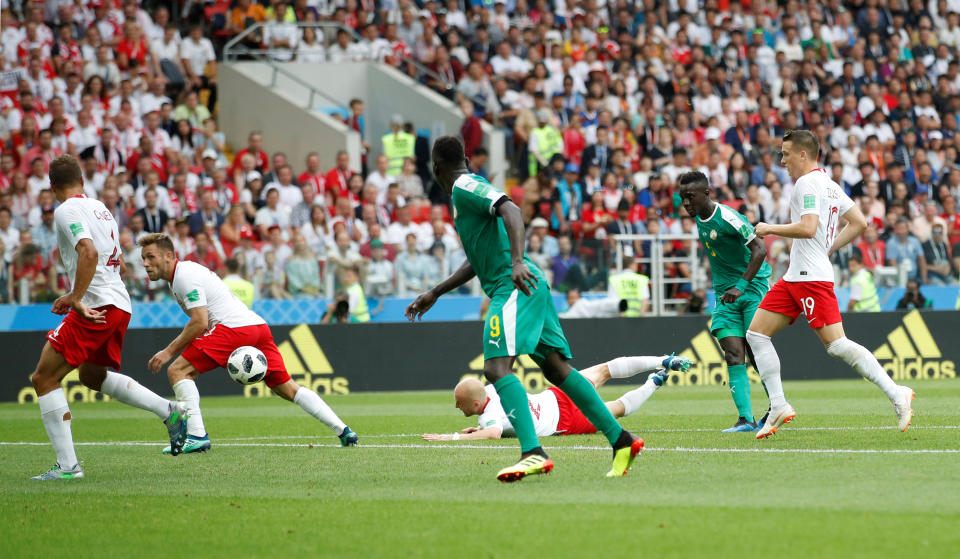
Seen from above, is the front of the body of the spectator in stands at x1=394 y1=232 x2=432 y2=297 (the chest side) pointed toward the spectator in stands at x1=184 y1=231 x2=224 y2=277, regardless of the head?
no

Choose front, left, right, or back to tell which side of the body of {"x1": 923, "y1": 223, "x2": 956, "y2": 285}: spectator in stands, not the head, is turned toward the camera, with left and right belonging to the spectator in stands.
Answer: front

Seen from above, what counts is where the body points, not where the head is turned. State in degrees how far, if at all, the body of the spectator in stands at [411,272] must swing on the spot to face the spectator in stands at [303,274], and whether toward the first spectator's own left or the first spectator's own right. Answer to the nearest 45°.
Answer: approximately 90° to the first spectator's own right

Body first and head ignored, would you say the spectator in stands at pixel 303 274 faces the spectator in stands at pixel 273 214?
no

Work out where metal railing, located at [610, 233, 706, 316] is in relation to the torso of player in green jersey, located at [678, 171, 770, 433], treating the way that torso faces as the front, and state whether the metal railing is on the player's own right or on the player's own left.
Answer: on the player's own right

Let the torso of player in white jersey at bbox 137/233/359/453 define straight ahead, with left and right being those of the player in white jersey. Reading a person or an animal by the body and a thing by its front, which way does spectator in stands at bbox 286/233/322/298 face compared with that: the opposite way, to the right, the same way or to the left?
to the left

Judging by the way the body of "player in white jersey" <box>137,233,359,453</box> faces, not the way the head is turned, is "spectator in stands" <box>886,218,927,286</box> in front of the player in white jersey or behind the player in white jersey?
behind

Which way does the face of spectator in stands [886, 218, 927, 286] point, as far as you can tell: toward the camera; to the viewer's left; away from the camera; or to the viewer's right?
toward the camera

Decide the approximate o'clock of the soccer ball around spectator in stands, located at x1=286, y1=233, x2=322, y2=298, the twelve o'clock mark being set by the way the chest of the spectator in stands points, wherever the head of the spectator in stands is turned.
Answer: The soccer ball is roughly at 12 o'clock from the spectator in stands.

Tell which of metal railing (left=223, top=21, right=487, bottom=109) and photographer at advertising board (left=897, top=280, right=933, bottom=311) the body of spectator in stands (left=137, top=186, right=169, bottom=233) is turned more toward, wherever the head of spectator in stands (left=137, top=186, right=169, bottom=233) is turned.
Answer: the photographer at advertising board

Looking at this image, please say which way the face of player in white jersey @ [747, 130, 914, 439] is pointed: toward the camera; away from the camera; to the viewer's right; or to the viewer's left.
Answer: to the viewer's left

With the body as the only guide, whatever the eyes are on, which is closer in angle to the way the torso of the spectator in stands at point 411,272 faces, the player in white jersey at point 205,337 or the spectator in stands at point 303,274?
the player in white jersey

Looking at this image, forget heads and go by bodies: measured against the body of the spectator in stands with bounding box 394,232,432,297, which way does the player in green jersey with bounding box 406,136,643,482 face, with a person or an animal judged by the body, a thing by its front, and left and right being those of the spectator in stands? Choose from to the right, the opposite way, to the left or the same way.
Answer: to the right

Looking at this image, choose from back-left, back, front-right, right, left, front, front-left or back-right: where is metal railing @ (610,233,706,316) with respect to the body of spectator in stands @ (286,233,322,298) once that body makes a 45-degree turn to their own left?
front-left

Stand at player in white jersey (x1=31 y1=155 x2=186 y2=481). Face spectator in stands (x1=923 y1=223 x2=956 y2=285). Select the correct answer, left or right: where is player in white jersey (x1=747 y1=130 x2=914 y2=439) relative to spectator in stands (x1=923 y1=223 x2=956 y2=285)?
right

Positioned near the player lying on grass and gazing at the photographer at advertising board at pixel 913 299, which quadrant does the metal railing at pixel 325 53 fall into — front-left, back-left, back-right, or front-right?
front-left

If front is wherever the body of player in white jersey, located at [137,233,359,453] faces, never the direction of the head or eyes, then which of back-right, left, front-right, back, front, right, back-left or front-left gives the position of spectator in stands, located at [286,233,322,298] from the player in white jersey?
right

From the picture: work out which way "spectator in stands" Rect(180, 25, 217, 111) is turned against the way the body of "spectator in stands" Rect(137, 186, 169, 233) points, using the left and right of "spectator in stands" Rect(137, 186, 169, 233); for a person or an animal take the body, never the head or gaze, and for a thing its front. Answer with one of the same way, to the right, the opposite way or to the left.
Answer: the same way

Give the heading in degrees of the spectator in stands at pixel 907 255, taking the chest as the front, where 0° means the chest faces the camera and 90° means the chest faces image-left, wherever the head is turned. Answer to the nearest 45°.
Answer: approximately 0°

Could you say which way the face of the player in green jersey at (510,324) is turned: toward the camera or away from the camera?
away from the camera

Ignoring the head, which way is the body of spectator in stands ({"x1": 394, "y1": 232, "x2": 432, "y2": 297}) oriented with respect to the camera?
toward the camera

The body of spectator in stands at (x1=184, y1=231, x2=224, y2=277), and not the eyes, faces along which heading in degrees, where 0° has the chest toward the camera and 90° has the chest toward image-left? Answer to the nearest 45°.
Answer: approximately 0°
